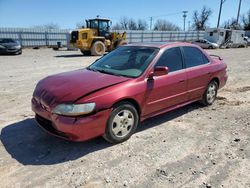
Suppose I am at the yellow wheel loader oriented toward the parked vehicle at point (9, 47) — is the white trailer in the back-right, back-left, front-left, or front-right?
back-right

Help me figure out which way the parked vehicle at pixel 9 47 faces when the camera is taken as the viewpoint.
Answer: facing the viewer and to the right of the viewer

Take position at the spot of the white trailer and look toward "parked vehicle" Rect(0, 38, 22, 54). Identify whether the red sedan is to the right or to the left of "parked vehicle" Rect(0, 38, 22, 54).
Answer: left

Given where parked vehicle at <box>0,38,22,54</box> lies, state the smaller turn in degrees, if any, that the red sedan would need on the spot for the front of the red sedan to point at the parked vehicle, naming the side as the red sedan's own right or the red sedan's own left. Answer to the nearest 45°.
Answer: approximately 90° to the red sedan's own right

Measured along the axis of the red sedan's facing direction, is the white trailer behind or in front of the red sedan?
behind

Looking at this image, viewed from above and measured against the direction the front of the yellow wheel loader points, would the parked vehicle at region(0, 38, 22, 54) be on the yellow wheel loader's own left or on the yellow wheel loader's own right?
on the yellow wheel loader's own left
